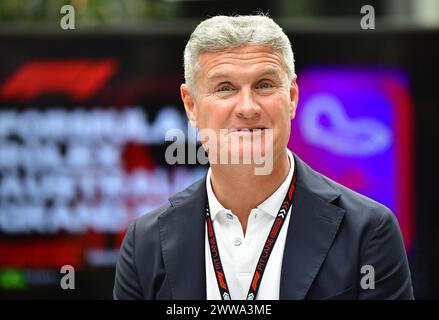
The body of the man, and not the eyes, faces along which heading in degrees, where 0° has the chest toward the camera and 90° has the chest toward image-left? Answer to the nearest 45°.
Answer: approximately 0°
